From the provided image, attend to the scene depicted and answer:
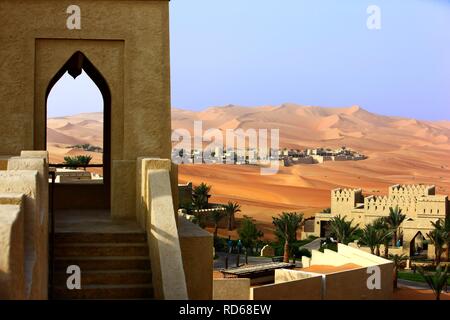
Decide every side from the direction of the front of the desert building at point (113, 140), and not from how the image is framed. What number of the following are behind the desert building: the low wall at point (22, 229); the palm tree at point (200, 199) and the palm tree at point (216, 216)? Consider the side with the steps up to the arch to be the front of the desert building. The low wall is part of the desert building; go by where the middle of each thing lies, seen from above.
2

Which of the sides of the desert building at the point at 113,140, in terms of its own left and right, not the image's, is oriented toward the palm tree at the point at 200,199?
back

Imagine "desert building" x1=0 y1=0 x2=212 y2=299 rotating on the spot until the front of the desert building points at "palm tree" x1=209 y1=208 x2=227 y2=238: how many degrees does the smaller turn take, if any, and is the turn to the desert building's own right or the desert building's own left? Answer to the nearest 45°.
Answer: approximately 180°

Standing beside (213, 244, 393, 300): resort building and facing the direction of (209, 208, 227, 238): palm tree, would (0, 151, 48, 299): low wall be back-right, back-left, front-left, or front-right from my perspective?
back-left

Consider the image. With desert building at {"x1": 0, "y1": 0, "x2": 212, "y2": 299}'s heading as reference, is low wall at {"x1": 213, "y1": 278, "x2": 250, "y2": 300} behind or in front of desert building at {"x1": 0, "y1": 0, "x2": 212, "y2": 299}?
behind

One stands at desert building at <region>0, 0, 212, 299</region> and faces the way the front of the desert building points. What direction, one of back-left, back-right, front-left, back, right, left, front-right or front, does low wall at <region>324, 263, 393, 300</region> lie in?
back-left

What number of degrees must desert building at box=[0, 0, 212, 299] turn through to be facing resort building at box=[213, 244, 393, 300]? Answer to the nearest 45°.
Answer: approximately 135° to its left

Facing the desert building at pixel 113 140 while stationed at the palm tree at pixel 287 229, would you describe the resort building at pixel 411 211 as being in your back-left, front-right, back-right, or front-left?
back-left

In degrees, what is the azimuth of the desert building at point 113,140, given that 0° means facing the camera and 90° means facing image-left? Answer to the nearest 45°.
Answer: approximately 0°
